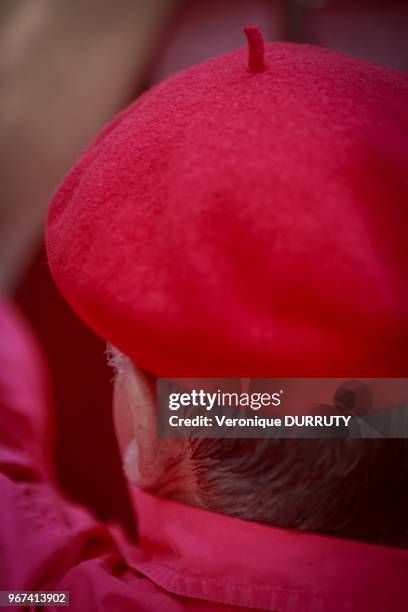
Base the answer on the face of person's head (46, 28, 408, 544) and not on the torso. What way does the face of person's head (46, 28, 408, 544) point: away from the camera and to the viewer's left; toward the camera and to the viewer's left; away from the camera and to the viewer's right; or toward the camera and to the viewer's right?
away from the camera and to the viewer's left

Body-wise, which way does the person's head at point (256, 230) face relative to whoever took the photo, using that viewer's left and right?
facing away from the viewer
